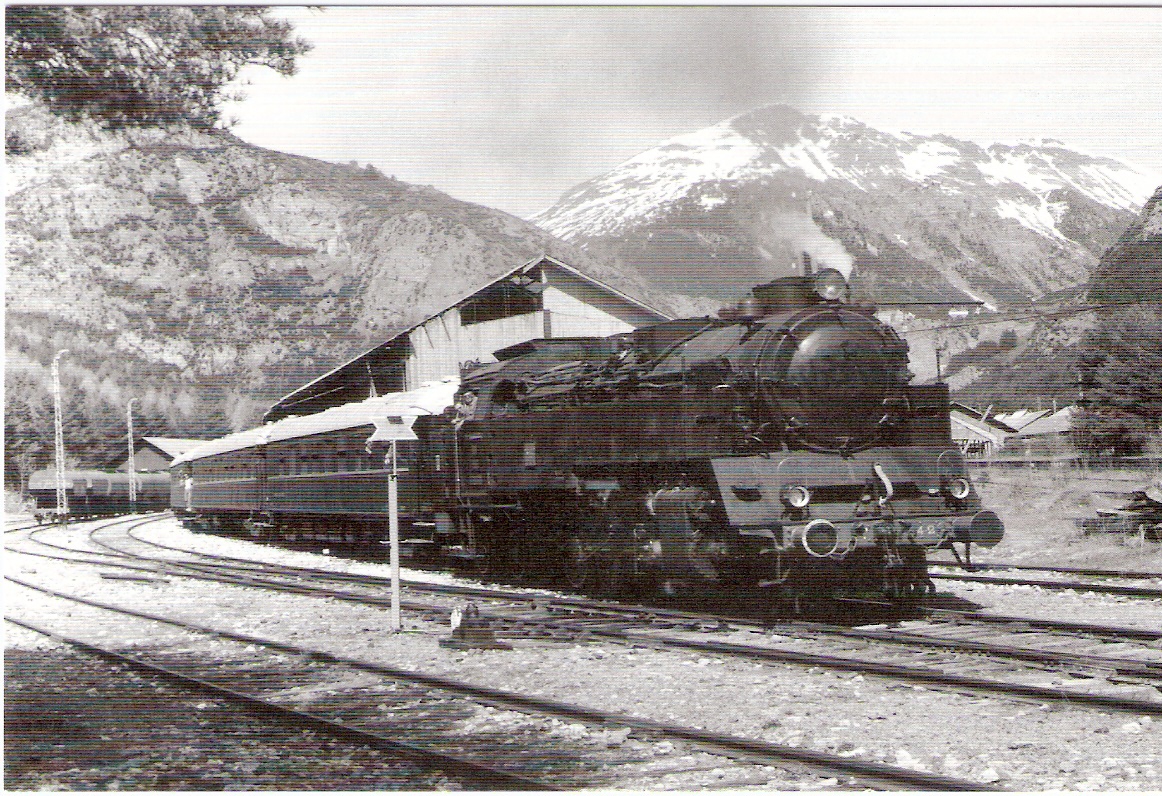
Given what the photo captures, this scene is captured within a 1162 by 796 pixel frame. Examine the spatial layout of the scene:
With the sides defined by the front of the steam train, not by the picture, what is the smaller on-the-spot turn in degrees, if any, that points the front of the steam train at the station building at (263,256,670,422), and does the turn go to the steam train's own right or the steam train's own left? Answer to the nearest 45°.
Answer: approximately 135° to the steam train's own left

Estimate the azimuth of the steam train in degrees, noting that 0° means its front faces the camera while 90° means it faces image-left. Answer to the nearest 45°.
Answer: approximately 315°

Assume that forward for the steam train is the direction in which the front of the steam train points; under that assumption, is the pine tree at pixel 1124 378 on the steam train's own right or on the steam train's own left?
on the steam train's own left

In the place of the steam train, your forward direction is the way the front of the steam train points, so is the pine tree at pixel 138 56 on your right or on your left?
on your right

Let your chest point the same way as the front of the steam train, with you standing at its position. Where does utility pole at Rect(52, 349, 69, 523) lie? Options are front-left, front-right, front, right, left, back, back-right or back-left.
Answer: back

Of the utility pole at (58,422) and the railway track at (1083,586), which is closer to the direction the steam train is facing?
the railway track

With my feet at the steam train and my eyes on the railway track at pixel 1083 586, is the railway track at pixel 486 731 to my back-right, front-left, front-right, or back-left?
back-right

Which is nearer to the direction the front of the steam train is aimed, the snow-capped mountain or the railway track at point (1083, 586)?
the railway track
